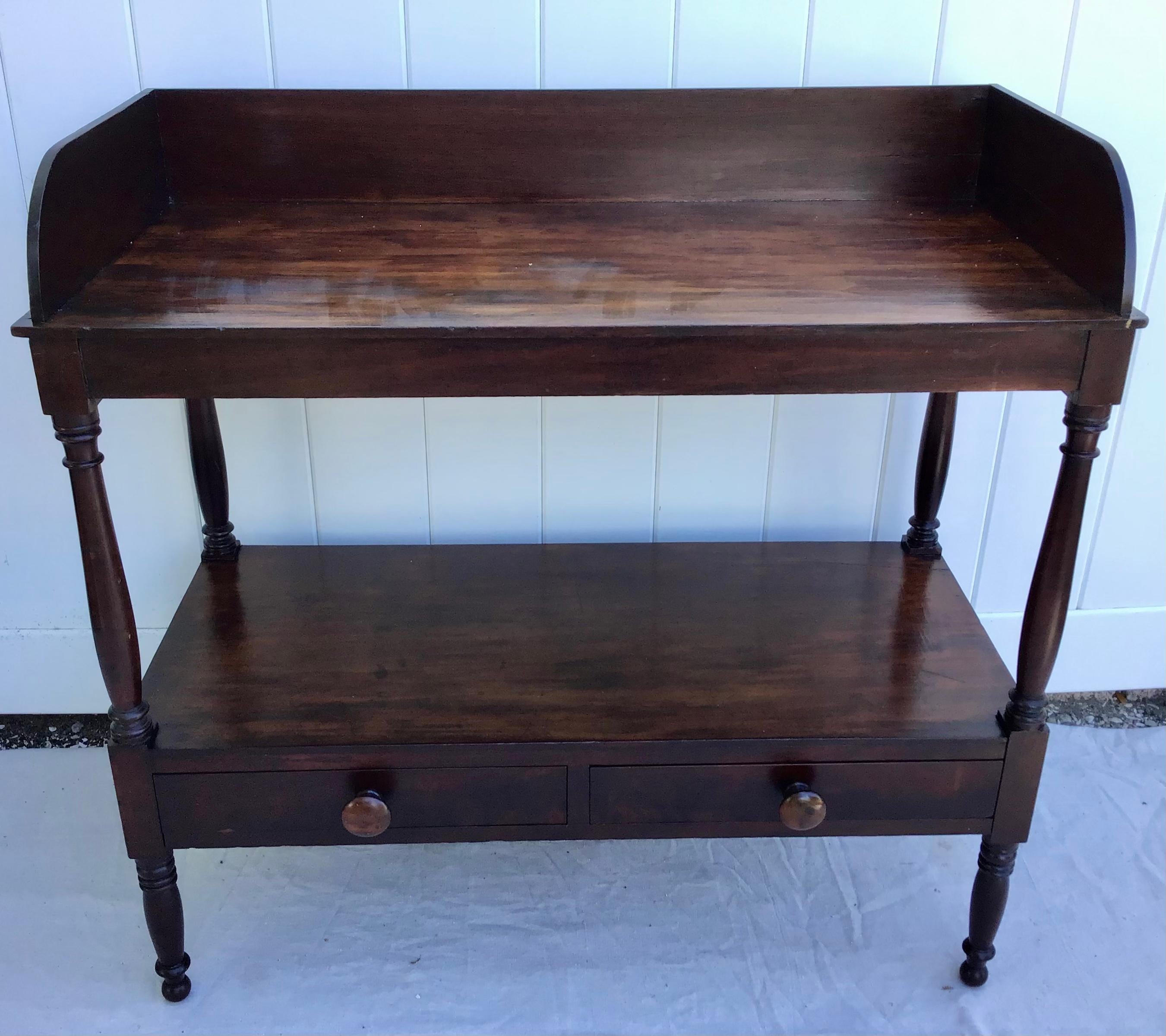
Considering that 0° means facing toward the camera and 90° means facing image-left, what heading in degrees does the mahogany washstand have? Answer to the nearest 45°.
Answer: approximately 0°
